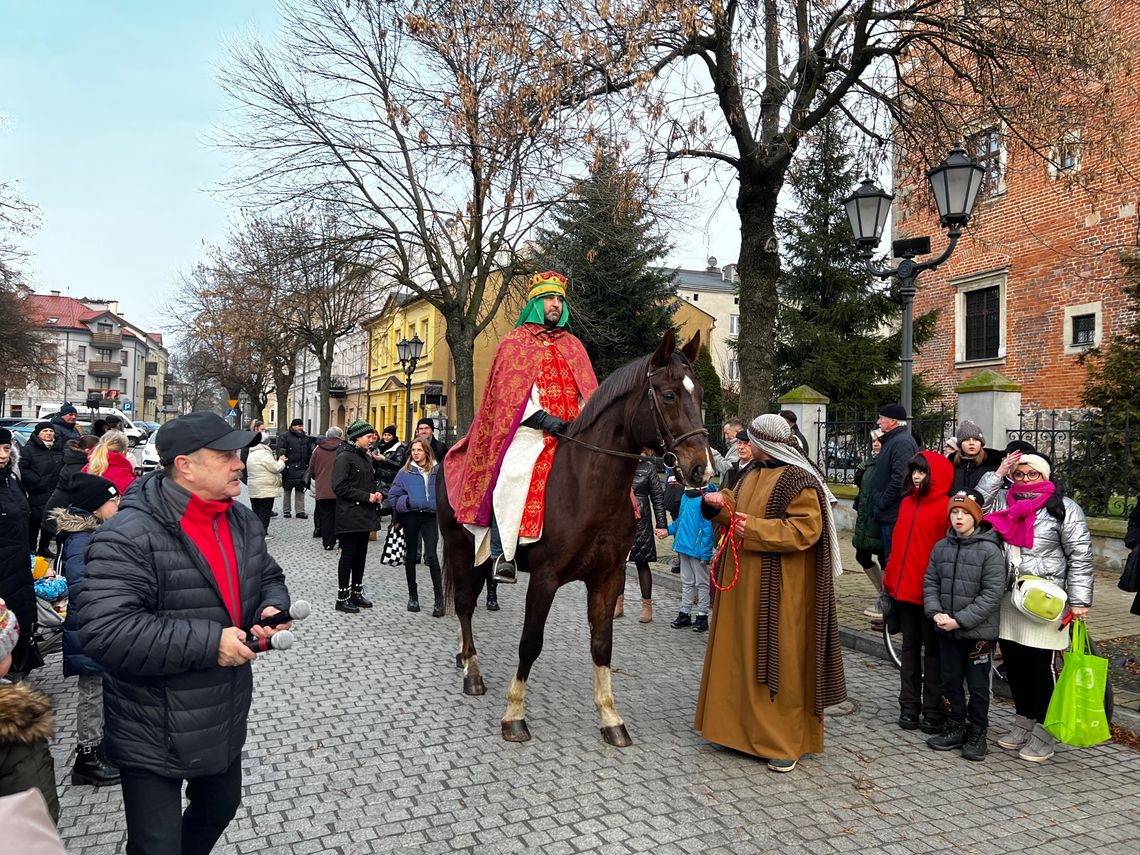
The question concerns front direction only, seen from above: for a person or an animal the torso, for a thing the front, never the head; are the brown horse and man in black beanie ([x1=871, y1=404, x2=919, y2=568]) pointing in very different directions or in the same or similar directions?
very different directions

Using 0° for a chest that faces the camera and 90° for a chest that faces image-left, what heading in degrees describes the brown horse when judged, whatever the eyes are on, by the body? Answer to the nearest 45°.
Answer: approximately 315°

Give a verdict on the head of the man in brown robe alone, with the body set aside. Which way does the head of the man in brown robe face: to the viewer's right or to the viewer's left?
to the viewer's left

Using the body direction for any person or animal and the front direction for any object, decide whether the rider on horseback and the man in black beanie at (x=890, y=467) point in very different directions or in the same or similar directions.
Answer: very different directions

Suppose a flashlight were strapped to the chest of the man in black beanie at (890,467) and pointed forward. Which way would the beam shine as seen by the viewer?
to the viewer's left

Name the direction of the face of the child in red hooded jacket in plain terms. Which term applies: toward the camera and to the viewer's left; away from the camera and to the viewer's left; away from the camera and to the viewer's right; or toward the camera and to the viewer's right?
toward the camera and to the viewer's left

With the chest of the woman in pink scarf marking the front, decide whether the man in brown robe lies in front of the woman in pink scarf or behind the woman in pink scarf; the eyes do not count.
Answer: in front

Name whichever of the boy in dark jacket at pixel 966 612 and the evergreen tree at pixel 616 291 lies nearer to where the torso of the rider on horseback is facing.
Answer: the boy in dark jacket

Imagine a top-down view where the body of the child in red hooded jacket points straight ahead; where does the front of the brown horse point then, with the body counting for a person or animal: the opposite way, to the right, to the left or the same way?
to the left

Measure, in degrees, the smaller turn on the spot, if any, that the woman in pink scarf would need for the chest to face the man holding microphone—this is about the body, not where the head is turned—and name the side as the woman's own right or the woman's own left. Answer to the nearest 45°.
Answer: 0° — they already face them

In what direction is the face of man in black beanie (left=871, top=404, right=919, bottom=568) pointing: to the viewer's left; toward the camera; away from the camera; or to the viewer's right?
to the viewer's left

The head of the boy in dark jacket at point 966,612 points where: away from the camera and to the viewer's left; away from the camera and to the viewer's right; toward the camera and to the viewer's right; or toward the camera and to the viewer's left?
toward the camera and to the viewer's left

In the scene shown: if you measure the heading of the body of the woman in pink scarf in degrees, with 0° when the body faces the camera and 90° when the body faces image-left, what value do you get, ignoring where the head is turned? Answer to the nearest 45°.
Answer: approximately 45°
